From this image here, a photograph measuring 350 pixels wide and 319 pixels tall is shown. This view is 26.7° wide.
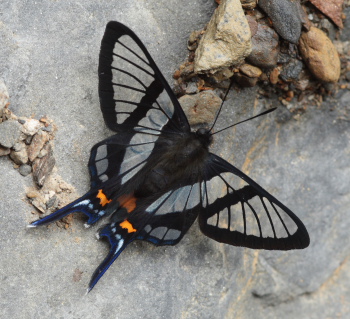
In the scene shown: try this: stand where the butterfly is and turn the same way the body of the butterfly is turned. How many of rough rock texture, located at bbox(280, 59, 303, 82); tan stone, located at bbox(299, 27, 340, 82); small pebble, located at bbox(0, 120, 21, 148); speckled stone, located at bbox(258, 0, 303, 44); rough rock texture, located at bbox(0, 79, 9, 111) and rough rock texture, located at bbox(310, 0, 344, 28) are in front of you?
4

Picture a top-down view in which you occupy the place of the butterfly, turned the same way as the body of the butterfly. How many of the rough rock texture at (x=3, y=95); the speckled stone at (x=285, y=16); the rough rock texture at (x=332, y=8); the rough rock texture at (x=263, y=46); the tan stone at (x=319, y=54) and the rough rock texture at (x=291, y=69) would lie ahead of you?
5

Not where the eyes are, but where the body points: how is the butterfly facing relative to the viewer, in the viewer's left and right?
facing away from the viewer and to the right of the viewer

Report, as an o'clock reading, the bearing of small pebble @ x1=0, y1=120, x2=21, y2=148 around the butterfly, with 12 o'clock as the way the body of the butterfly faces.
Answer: The small pebble is roughly at 7 o'clock from the butterfly.

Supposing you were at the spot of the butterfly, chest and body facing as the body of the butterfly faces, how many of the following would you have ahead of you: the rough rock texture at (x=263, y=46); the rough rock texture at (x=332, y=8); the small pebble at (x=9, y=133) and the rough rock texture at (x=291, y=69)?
3

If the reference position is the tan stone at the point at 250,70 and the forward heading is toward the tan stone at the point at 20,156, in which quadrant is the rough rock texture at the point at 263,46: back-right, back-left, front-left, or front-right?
back-right

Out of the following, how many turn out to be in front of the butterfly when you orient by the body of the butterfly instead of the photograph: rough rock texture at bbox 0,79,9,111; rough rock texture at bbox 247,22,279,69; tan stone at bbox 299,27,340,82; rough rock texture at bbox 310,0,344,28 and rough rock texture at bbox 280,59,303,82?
4
